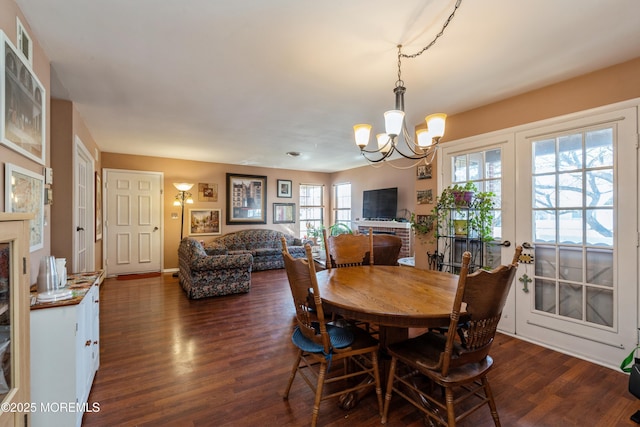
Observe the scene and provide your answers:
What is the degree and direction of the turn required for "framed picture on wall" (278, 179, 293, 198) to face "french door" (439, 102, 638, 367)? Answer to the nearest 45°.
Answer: approximately 45° to its left

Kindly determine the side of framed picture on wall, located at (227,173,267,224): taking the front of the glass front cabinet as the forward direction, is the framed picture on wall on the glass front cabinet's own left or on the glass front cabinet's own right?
on the glass front cabinet's own left

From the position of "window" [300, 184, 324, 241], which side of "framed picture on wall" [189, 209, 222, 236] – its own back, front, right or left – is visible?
left

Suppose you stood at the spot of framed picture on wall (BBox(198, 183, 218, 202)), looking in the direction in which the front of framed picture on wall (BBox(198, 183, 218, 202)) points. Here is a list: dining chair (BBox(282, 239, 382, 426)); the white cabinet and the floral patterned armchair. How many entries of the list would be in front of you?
3

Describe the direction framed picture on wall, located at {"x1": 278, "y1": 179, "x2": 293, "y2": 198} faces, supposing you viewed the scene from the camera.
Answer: facing the viewer

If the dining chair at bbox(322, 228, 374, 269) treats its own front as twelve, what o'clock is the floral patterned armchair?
The floral patterned armchair is roughly at 4 o'clock from the dining chair.

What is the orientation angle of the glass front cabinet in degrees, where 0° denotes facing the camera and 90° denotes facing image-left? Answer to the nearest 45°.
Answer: approximately 315°

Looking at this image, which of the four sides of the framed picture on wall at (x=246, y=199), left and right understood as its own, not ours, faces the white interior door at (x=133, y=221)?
right

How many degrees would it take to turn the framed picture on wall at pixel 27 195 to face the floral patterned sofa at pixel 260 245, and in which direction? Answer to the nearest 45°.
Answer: approximately 90° to its left

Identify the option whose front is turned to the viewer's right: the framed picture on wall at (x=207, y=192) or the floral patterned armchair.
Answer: the floral patterned armchair

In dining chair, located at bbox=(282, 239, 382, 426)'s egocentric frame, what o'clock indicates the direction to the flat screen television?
The flat screen television is roughly at 11 o'clock from the dining chair.

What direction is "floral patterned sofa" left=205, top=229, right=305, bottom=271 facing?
toward the camera

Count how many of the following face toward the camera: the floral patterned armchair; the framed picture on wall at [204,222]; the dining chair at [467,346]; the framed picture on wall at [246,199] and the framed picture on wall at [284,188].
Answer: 3

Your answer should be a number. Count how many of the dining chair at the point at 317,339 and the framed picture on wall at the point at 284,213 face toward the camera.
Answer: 1

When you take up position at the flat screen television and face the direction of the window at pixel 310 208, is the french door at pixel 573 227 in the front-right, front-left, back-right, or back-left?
back-left

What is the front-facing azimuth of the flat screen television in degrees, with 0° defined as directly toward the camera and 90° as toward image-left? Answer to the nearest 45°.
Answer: approximately 45°

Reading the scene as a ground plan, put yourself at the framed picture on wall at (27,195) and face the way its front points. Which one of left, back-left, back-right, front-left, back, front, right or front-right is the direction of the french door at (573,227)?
front
